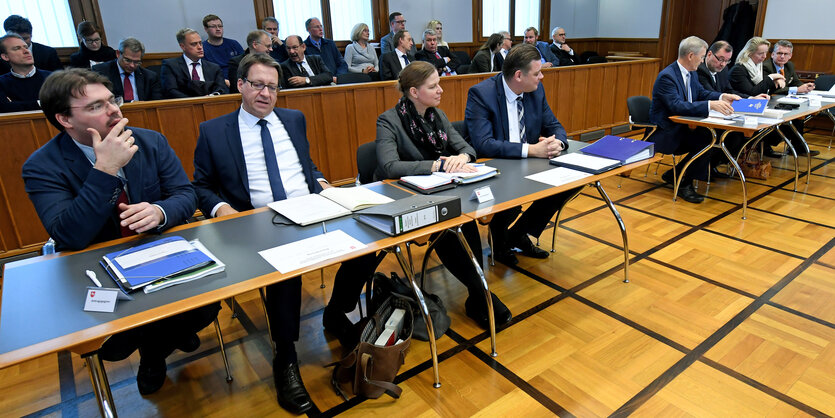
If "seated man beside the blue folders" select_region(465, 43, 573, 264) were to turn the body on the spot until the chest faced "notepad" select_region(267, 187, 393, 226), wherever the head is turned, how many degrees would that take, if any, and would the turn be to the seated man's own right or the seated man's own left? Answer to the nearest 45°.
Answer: approximately 90° to the seated man's own right

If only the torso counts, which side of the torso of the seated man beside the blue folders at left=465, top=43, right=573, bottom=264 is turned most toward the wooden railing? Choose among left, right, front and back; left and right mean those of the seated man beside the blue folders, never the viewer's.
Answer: back

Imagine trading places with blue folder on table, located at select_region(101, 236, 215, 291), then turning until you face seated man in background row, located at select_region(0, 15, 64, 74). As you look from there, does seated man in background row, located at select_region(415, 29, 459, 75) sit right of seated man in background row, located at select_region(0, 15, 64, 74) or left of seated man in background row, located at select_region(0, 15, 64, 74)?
right

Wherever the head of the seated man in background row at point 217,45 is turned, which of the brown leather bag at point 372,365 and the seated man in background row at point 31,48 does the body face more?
the brown leather bag

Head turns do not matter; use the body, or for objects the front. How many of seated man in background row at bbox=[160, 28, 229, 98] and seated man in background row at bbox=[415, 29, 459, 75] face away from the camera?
0

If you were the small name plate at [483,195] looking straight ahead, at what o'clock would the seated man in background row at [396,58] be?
The seated man in background row is roughly at 7 o'clock from the small name plate.

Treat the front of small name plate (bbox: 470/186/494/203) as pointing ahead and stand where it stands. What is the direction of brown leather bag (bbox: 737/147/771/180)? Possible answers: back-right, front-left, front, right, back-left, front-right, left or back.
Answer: left

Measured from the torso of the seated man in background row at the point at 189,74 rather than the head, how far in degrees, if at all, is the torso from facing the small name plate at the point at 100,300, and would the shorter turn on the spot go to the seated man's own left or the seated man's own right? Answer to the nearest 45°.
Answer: approximately 45° to the seated man's own right
